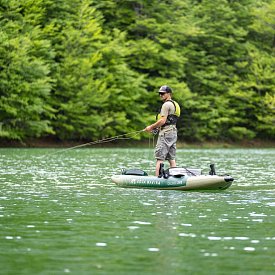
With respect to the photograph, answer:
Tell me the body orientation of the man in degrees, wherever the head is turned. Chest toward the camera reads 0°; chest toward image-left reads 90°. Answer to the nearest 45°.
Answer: approximately 90°
